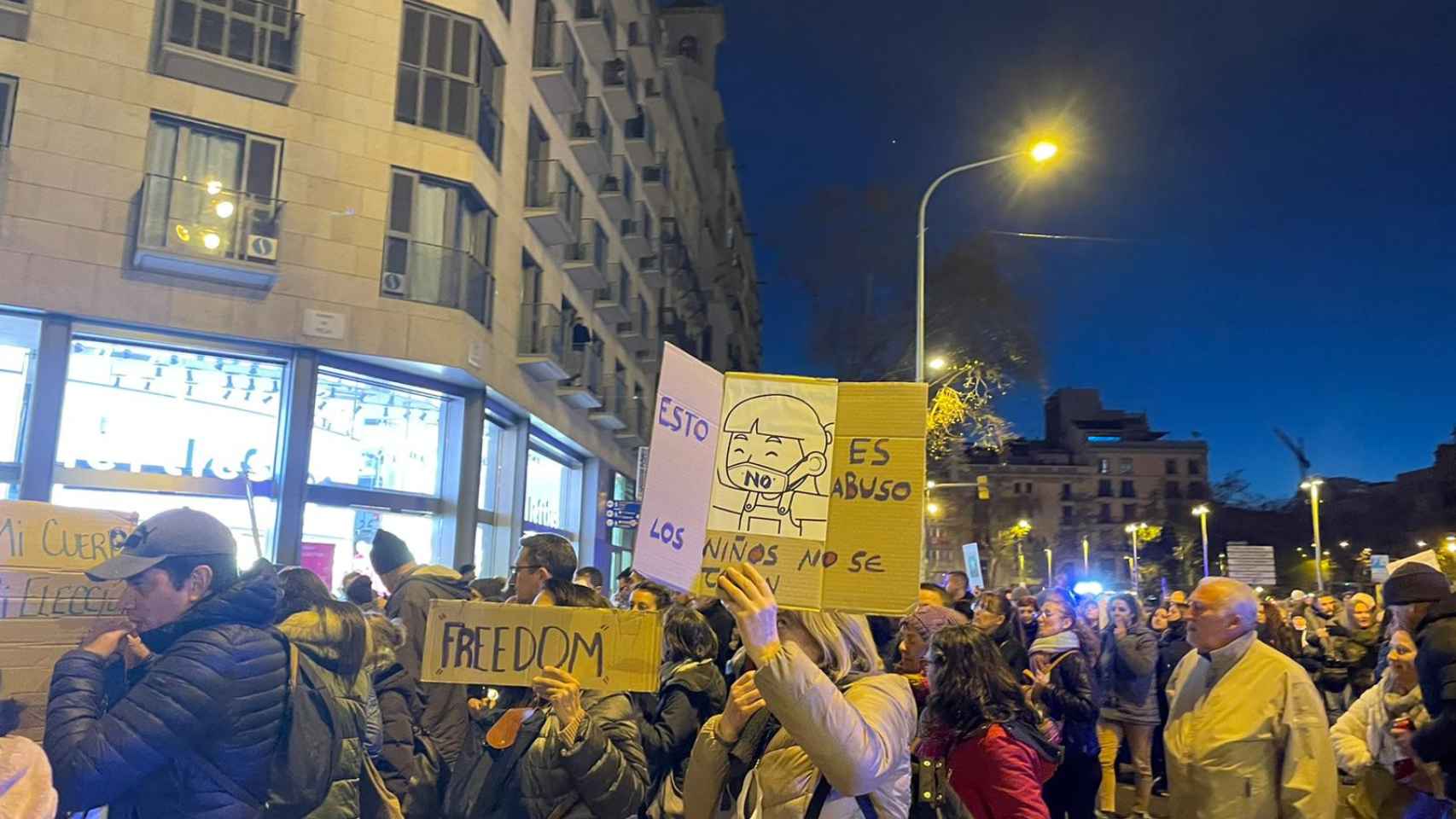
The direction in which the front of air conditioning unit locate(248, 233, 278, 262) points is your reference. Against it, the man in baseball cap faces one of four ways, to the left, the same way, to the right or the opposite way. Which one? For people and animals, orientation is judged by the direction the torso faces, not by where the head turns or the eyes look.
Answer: to the right

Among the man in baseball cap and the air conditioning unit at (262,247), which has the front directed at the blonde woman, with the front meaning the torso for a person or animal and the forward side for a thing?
the air conditioning unit

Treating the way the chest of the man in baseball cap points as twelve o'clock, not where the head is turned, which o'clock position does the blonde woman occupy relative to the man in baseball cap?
The blonde woman is roughly at 7 o'clock from the man in baseball cap.

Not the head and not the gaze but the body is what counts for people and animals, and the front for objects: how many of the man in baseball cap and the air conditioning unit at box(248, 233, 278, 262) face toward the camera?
1

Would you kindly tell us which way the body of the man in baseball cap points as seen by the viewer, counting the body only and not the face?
to the viewer's left

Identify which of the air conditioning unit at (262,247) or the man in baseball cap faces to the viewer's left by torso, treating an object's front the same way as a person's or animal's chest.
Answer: the man in baseball cap

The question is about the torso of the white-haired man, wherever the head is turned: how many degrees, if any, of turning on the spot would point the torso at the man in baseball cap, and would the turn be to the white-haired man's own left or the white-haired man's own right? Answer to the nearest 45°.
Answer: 0° — they already face them
